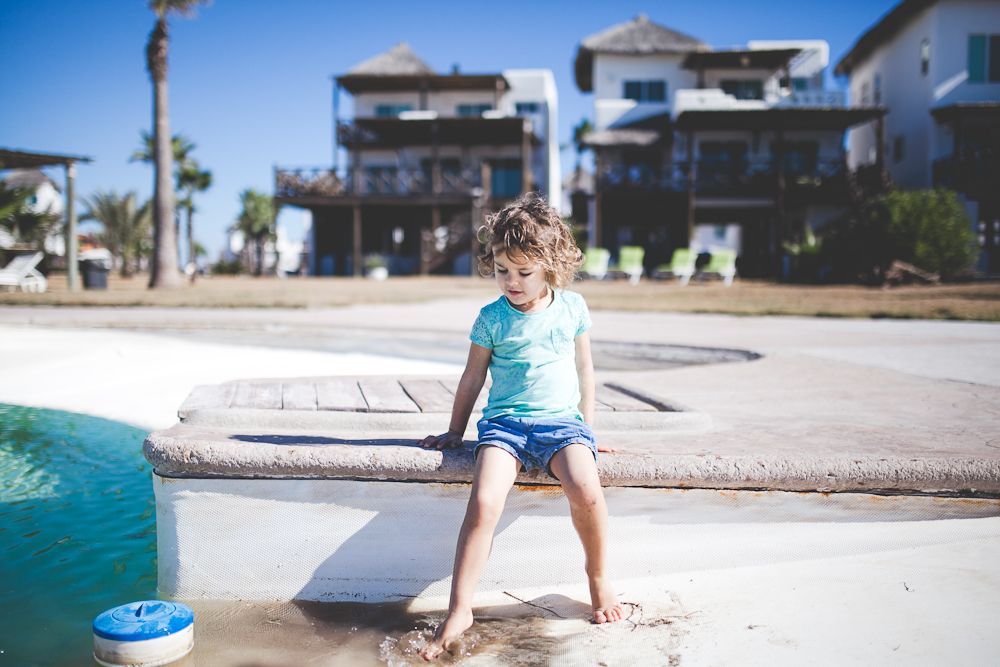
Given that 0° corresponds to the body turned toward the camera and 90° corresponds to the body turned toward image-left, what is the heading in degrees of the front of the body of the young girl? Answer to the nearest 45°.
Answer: approximately 0°

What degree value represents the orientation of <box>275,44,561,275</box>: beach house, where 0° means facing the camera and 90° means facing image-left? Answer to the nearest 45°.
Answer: approximately 0°

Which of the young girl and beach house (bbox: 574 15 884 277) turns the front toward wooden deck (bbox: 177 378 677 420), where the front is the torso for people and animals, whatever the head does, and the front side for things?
the beach house

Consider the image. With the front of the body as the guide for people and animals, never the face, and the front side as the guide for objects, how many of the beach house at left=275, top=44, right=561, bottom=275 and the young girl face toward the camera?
2

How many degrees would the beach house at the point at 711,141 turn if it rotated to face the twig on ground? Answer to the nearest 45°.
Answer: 0° — it already faces it

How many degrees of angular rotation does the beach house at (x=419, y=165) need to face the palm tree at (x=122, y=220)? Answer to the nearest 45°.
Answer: approximately 135° to its right

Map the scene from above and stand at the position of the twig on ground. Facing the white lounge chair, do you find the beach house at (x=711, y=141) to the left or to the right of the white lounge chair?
right

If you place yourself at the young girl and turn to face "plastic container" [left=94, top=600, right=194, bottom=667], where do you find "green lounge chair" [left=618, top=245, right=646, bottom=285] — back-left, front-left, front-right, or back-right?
back-right

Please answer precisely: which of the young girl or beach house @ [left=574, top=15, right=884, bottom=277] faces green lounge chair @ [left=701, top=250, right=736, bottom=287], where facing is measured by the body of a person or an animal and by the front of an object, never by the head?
the beach house

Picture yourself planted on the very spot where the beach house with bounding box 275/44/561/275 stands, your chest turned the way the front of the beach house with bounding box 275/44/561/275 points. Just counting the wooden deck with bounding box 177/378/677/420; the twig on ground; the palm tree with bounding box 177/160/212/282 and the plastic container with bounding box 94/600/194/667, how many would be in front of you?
3
